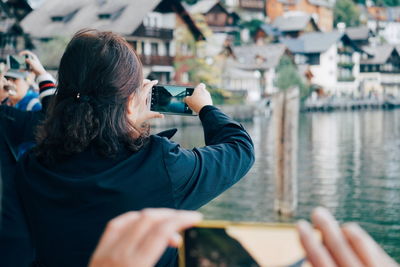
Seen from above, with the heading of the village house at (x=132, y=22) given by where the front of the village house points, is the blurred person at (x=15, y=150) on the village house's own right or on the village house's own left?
on the village house's own right

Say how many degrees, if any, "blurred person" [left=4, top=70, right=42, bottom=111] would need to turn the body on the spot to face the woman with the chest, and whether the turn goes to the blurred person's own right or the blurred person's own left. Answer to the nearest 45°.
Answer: approximately 45° to the blurred person's own left

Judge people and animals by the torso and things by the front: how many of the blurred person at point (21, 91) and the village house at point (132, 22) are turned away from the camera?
0

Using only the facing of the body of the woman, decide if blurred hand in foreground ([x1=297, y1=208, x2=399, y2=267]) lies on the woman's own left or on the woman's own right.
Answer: on the woman's own right

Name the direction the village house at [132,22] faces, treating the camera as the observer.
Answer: facing the viewer and to the right of the viewer

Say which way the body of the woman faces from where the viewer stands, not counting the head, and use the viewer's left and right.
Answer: facing away from the viewer and to the right of the viewer

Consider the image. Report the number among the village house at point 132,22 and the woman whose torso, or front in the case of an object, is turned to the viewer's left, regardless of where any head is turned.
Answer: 0

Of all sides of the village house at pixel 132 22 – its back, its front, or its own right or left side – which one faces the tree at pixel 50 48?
right

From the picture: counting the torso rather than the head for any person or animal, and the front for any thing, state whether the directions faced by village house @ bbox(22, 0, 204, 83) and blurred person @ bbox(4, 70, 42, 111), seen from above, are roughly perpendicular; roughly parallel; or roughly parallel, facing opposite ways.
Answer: roughly perpendicular

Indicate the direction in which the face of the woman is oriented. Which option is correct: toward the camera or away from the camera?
away from the camera

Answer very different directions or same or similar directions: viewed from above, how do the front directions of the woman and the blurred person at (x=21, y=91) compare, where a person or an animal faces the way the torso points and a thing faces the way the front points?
very different directions

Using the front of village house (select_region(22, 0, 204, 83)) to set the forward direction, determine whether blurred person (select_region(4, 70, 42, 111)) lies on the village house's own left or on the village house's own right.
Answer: on the village house's own right
